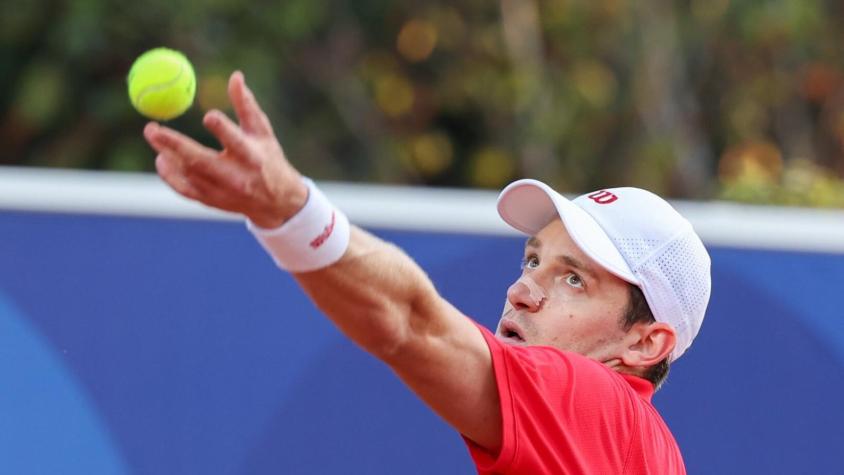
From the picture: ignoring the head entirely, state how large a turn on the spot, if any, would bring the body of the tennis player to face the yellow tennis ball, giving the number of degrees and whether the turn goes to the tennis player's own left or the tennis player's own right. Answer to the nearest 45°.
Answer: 0° — they already face it

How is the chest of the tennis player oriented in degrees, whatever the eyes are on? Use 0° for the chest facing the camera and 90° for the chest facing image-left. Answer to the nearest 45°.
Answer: approximately 90°
